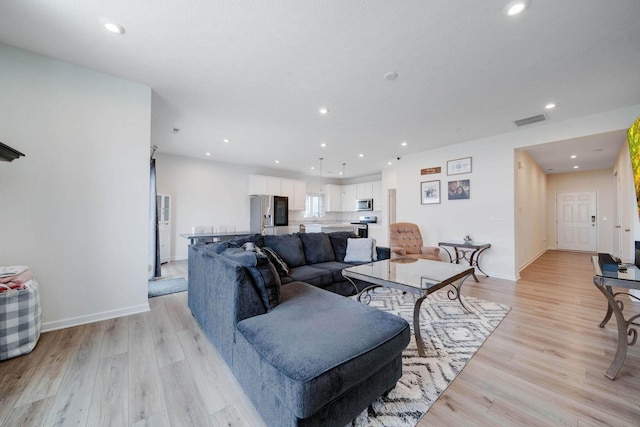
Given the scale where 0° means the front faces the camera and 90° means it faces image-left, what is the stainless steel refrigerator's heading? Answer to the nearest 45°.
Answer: approximately 315°

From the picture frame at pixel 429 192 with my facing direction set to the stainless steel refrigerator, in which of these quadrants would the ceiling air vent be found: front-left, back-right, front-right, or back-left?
back-left

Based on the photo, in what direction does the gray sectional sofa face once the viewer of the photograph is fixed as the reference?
facing the viewer and to the right of the viewer

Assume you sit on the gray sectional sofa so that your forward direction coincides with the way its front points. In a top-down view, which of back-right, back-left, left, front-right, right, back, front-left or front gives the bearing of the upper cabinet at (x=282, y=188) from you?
back-left

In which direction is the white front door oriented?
toward the camera

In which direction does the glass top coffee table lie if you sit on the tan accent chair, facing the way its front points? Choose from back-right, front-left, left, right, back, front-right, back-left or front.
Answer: front-right

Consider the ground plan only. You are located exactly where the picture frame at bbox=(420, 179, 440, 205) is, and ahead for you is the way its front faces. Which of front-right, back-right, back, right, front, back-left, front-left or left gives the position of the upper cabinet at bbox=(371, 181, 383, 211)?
right

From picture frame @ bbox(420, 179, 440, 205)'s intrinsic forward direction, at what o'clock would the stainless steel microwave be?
The stainless steel microwave is roughly at 3 o'clock from the picture frame.

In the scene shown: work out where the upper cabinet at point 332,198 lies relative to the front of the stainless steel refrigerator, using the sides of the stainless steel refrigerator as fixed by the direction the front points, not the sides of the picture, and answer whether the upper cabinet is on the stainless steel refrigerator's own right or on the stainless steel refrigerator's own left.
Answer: on the stainless steel refrigerator's own left

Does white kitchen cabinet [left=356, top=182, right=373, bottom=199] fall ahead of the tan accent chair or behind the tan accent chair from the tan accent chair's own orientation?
behind
